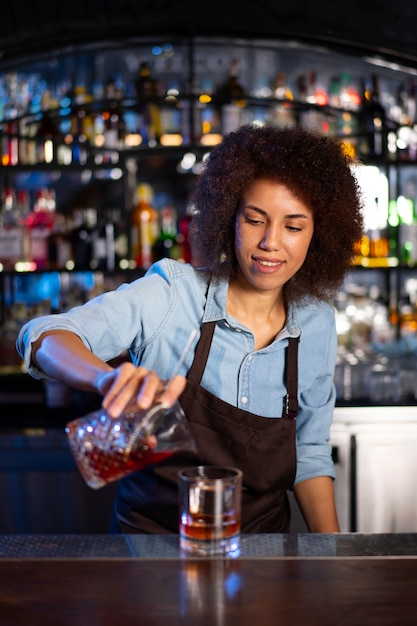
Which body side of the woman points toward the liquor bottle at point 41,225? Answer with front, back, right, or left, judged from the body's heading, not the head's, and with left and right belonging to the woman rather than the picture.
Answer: back

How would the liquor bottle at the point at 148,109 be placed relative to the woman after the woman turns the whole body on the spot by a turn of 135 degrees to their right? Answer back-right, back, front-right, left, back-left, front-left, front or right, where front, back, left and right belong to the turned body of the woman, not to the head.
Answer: front-right

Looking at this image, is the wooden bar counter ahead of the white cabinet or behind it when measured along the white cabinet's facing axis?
ahead

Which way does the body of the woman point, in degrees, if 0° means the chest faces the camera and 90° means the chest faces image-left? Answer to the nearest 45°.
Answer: approximately 0°

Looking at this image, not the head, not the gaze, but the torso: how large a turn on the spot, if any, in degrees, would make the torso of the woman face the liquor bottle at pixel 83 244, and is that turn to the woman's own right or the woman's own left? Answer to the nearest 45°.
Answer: approximately 180°

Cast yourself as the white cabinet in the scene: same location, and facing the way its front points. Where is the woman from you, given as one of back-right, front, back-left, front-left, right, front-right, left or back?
front

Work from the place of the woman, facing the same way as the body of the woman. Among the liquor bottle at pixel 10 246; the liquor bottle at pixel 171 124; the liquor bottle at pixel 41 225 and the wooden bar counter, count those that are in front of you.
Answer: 1

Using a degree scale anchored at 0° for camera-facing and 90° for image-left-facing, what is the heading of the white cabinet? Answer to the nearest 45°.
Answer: approximately 0°

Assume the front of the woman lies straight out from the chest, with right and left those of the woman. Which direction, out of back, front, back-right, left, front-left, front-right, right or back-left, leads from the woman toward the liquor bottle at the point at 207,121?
back

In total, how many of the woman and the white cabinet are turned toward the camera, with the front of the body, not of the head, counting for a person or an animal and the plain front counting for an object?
2
